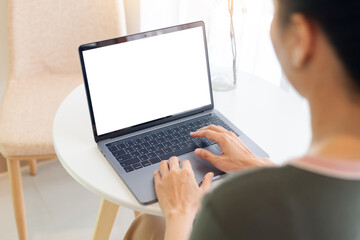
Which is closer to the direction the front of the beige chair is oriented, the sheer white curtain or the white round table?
the white round table

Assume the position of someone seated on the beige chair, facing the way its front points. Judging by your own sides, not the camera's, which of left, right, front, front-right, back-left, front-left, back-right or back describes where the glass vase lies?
front-left

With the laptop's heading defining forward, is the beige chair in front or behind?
behind

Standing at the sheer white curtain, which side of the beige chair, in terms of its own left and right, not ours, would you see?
left

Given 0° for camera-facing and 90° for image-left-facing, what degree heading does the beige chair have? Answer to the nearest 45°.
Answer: approximately 0°

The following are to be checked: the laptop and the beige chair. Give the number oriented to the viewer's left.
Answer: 0

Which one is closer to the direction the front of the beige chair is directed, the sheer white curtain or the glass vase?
the glass vase

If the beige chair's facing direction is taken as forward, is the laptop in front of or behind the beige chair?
in front
